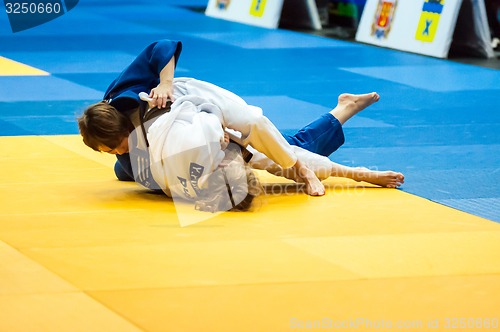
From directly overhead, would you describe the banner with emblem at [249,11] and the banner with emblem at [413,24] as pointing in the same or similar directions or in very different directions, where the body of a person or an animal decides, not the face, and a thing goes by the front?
same or similar directions

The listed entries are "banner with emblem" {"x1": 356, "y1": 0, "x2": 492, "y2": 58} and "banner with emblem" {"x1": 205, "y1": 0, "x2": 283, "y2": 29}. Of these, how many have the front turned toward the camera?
2

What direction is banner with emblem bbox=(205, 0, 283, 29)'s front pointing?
toward the camera

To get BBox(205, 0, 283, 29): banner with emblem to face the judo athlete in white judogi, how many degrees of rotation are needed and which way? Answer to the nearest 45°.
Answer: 0° — it already faces them

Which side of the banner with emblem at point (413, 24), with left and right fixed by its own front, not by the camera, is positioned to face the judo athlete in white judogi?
front

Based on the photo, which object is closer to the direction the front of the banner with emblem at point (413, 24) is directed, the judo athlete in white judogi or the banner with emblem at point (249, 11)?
the judo athlete in white judogi

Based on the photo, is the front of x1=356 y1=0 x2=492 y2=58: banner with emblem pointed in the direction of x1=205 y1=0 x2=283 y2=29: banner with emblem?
no

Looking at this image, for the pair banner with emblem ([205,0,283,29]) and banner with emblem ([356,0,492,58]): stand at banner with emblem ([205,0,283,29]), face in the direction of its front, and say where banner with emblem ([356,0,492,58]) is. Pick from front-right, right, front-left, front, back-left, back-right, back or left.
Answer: front-left

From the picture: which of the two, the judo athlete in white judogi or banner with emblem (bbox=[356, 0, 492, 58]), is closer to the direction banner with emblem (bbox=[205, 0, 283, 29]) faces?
the judo athlete in white judogi

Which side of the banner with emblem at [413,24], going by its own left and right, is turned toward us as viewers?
front
